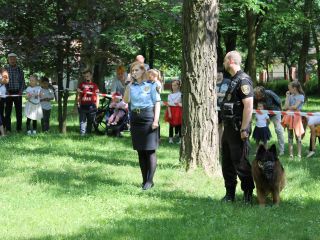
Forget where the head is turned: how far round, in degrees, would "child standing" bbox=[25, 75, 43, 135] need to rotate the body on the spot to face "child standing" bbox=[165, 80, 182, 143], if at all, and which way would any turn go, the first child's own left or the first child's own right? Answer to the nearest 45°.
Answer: approximately 90° to the first child's own left

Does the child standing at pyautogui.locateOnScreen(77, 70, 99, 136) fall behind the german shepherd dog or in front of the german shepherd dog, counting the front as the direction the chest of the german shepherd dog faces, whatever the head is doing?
behind

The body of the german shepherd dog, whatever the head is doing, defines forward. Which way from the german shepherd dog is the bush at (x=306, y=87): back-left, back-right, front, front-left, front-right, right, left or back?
back

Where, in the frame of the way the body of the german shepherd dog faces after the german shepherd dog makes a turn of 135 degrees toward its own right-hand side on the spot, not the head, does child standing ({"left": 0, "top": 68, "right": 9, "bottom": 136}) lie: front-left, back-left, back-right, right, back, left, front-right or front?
front

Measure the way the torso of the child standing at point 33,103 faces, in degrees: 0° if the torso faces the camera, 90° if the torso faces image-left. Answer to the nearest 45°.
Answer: approximately 0°

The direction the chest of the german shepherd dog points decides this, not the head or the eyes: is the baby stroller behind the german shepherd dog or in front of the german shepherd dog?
behind

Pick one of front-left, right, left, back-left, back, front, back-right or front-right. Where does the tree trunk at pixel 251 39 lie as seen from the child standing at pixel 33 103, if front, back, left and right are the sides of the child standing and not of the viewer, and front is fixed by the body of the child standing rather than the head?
back-left

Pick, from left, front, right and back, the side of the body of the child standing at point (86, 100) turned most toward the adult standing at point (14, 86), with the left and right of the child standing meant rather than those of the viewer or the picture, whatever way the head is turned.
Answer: right

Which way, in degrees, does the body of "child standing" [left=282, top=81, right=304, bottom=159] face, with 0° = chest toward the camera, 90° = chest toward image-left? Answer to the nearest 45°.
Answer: approximately 45°
